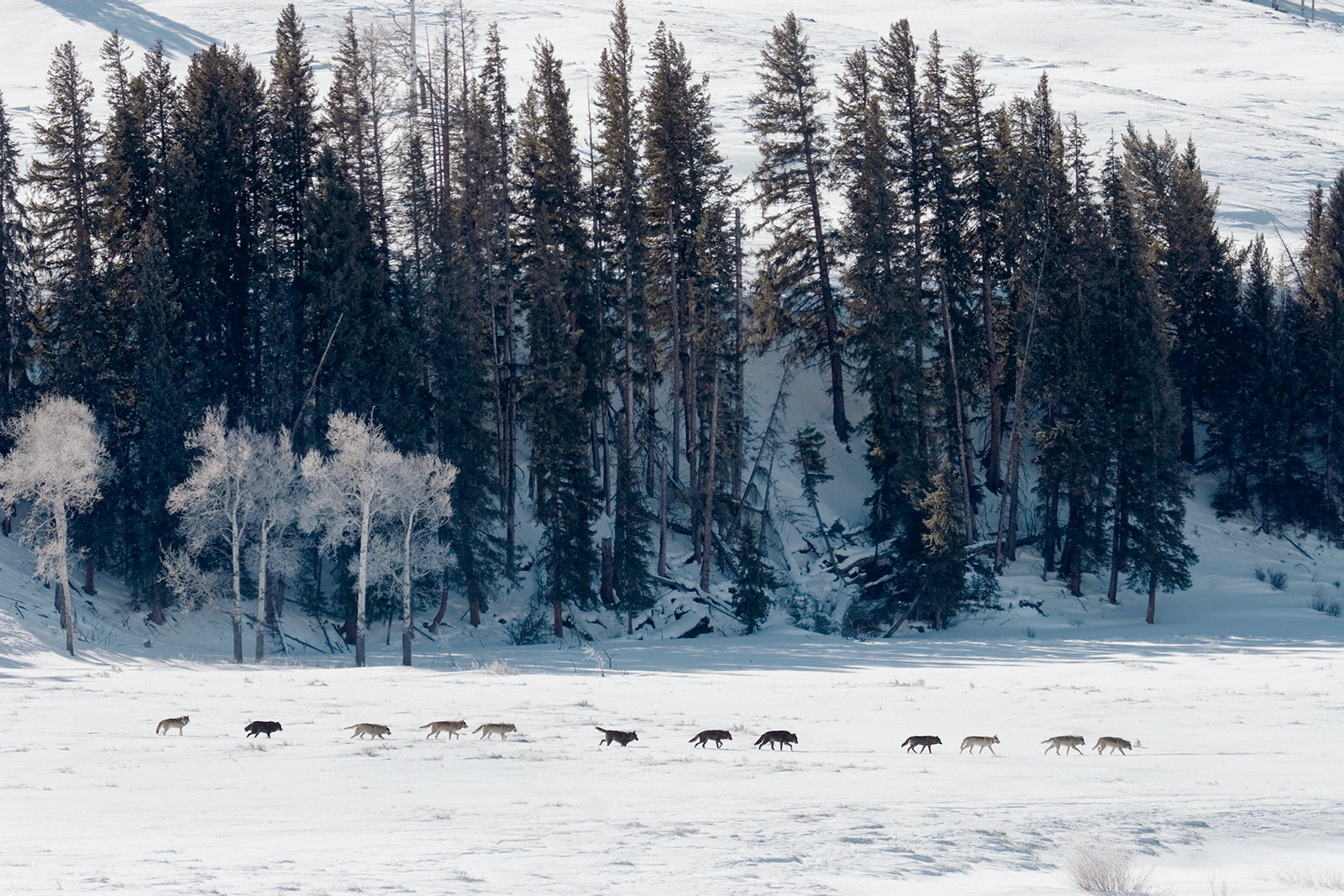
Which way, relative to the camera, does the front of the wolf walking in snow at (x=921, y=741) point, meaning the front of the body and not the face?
to the viewer's right

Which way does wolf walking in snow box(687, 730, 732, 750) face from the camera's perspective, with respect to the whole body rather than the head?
to the viewer's right

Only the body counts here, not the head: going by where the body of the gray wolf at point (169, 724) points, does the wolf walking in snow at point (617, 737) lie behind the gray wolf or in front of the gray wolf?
in front

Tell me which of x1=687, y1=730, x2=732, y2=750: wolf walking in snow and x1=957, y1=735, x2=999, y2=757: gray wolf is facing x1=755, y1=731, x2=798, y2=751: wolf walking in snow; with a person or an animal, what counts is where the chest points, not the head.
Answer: x1=687, y1=730, x2=732, y2=750: wolf walking in snow

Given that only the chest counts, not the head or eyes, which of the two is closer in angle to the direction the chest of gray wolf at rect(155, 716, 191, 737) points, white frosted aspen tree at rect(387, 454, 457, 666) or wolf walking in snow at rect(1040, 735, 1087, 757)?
the wolf walking in snow

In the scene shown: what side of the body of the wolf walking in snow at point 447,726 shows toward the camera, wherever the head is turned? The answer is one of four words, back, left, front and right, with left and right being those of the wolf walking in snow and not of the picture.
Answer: right

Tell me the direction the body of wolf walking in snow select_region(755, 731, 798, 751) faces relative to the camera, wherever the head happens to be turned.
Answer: to the viewer's right

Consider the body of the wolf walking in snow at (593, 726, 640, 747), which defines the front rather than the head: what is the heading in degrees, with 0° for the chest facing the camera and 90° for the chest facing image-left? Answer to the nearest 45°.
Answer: approximately 270°

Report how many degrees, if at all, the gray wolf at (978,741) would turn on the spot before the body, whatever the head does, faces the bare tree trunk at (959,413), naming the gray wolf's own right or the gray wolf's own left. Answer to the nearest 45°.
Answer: approximately 90° to the gray wolf's own left

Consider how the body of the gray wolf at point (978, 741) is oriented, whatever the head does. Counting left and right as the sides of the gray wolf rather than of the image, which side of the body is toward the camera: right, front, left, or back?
right

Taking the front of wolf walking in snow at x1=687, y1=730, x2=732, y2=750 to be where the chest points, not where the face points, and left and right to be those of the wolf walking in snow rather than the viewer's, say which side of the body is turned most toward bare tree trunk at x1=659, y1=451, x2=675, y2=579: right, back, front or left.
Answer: left
